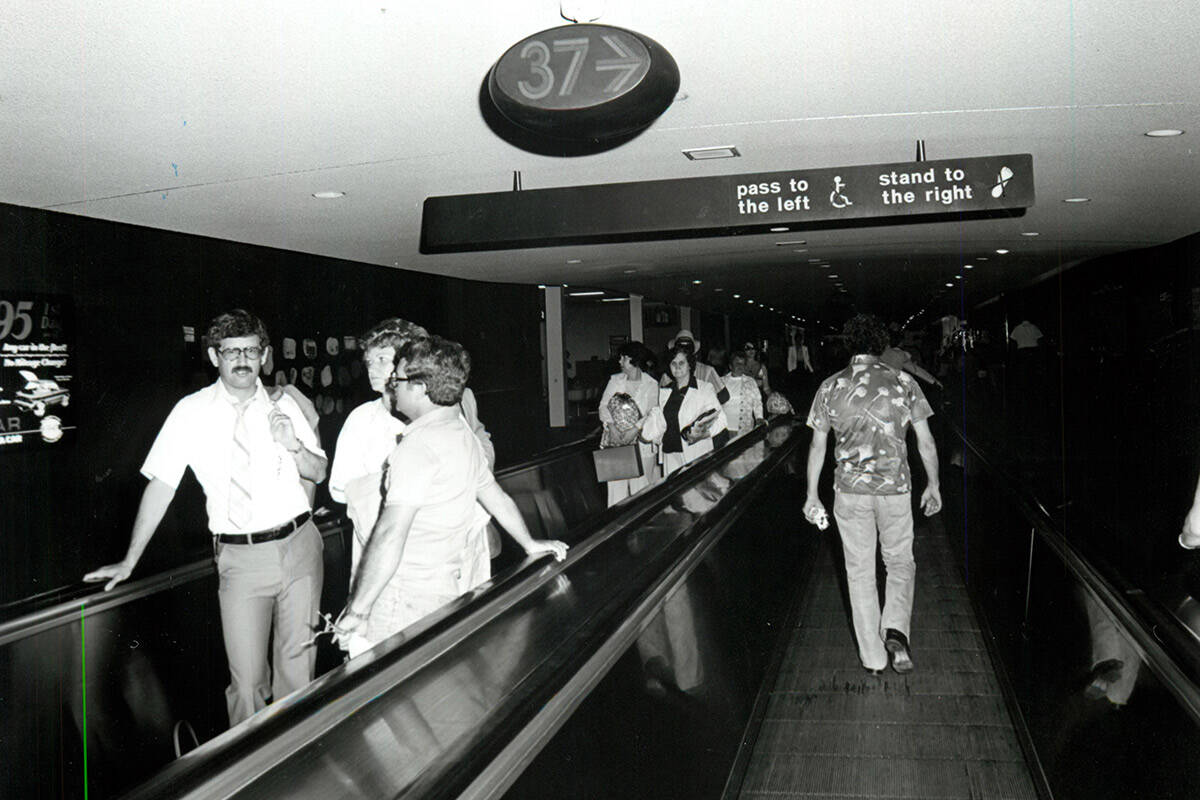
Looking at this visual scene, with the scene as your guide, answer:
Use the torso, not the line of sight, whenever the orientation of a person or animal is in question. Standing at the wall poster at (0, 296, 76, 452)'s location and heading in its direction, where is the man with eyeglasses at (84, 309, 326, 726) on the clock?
The man with eyeglasses is roughly at 1 o'clock from the wall poster.

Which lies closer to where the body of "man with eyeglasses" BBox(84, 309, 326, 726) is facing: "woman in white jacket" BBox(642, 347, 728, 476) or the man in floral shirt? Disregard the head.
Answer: the man in floral shirt

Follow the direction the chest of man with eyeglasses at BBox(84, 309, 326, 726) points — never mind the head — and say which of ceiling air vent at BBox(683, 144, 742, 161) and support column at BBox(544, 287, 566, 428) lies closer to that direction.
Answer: the ceiling air vent

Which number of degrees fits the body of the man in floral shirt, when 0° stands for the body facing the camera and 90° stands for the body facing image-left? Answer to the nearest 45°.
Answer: approximately 180°

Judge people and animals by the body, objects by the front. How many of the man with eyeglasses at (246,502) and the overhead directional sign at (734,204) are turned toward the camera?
2

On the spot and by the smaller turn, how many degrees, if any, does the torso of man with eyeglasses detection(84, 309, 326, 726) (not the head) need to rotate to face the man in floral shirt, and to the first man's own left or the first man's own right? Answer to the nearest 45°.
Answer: approximately 90° to the first man's own left
